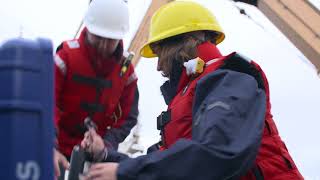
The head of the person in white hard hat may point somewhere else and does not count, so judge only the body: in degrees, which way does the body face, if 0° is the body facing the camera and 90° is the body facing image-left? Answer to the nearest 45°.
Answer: approximately 0°

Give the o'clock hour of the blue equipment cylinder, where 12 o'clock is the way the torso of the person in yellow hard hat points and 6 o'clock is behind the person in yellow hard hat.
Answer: The blue equipment cylinder is roughly at 10 o'clock from the person in yellow hard hat.

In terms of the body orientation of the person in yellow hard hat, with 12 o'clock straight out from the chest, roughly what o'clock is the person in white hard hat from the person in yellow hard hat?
The person in white hard hat is roughly at 2 o'clock from the person in yellow hard hat.

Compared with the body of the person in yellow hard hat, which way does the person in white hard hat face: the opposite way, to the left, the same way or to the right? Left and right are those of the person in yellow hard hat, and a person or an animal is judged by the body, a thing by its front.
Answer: to the left

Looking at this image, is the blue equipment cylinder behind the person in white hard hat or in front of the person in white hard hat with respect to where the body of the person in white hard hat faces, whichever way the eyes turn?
in front

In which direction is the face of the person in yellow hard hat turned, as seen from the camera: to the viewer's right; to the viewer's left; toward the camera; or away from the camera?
to the viewer's left

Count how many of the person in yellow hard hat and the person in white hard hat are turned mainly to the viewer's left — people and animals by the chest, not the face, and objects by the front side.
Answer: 1

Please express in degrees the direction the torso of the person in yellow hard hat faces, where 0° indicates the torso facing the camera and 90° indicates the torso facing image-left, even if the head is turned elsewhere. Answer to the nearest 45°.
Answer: approximately 90°
